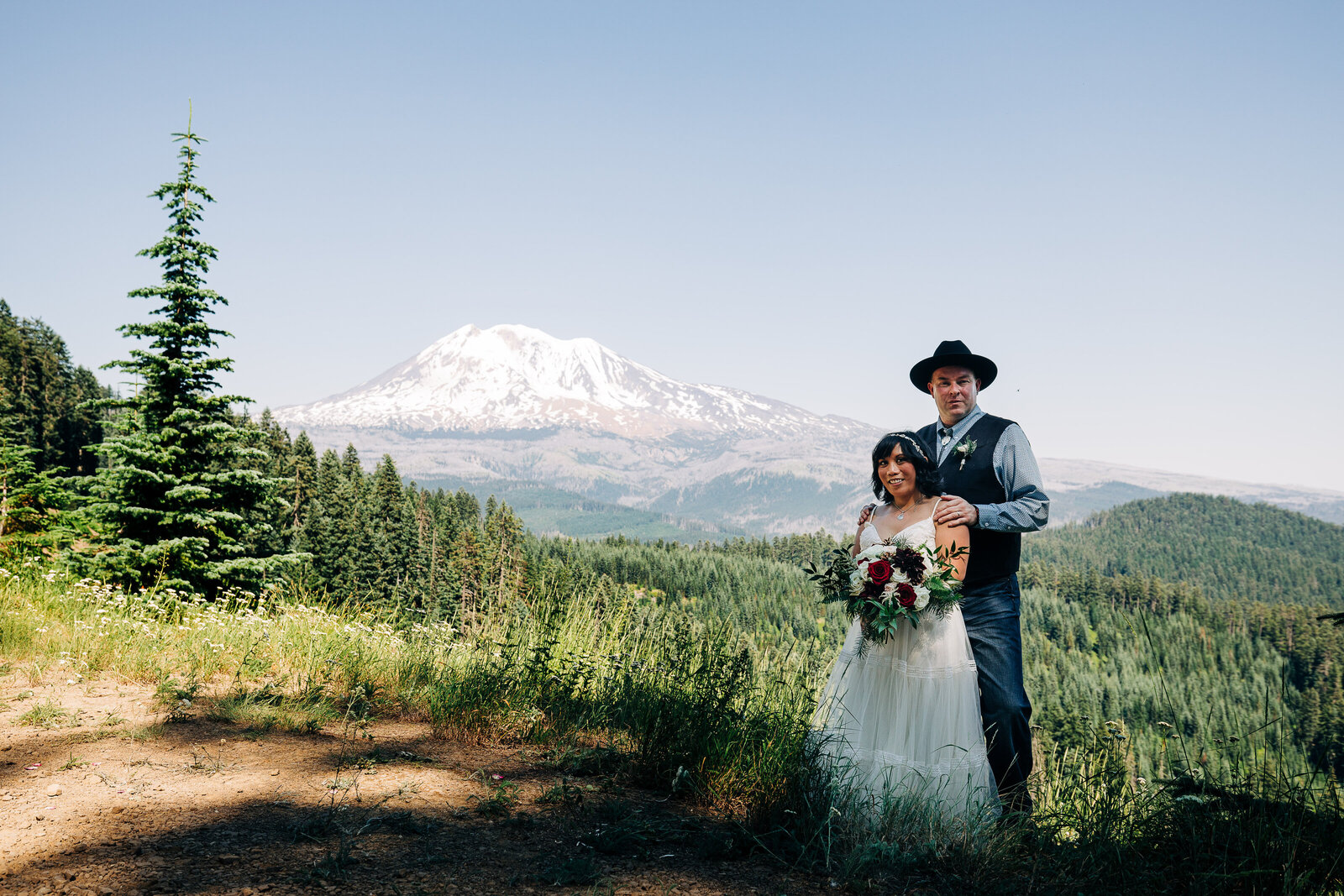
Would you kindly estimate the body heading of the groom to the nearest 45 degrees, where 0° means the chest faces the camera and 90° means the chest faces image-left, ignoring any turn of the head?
approximately 45°

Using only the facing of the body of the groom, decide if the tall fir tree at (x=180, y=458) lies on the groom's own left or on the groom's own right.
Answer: on the groom's own right
